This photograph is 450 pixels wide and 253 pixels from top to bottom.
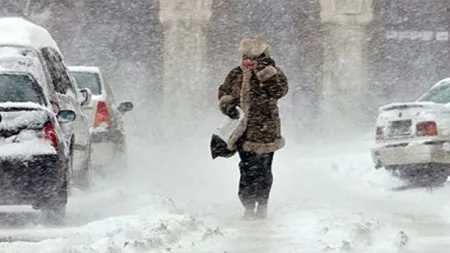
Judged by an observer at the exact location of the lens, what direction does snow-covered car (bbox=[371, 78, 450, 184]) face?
facing away from the viewer and to the right of the viewer

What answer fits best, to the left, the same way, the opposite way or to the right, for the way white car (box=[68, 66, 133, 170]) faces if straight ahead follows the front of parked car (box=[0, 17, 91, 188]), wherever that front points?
the same way

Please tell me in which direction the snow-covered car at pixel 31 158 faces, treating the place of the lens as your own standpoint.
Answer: facing away from the viewer

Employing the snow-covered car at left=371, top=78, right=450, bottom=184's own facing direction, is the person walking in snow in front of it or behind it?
behind

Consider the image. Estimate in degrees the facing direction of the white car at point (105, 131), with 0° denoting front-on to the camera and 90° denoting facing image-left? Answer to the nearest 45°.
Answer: approximately 180°

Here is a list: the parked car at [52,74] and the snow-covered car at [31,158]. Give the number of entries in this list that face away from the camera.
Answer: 2

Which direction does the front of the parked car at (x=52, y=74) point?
away from the camera

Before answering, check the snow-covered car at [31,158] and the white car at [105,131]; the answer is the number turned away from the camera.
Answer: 2

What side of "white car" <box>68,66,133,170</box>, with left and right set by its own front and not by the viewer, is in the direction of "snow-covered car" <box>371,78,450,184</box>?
right

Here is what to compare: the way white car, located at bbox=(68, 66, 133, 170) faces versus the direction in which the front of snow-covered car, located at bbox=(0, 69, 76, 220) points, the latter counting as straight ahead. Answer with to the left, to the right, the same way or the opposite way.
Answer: the same way

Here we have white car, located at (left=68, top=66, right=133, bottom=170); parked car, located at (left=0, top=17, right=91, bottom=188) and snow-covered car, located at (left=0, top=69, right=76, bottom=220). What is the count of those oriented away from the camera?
3

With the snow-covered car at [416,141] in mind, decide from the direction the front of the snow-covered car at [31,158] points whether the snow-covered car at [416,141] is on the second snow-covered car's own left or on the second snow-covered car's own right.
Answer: on the second snow-covered car's own right

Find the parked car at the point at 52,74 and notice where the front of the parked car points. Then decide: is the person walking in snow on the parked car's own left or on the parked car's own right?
on the parked car's own right
